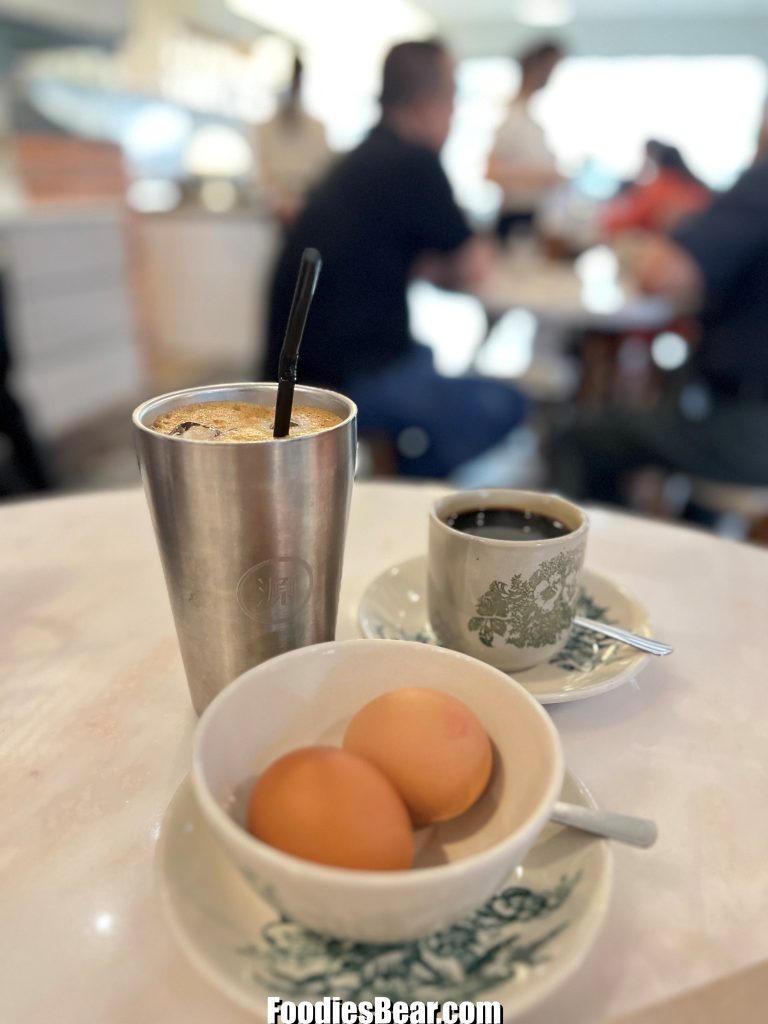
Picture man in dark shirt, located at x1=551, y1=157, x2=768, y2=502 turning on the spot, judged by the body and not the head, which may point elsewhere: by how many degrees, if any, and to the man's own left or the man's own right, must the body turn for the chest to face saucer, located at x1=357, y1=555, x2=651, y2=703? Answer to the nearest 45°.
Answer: approximately 90° to the man's own left

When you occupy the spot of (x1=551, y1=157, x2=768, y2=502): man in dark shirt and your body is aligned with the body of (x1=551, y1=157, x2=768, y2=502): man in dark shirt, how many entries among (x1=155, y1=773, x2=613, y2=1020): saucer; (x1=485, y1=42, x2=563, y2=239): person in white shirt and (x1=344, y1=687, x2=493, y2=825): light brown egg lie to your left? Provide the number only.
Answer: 2

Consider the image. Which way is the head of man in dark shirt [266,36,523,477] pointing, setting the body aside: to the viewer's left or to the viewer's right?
to the viewer's right

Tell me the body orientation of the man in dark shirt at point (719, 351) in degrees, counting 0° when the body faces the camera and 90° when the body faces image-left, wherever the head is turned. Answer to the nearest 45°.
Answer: approximately 90°

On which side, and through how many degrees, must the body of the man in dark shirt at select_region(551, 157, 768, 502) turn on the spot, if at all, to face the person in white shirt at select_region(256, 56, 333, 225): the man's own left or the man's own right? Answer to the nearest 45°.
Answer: approximately 45° to the man's own right

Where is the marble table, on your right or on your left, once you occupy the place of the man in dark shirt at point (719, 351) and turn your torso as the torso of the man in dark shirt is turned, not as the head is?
on your left

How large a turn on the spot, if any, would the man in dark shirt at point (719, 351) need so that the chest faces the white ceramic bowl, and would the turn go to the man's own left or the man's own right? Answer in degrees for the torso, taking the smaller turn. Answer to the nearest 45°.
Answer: approximately 90° to the man's own left

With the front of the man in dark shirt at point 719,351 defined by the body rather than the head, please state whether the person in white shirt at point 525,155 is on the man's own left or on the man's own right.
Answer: on the man's own right

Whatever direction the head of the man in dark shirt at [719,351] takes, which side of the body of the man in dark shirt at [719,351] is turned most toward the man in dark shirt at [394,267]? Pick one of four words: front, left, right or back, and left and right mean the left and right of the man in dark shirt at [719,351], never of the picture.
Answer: front

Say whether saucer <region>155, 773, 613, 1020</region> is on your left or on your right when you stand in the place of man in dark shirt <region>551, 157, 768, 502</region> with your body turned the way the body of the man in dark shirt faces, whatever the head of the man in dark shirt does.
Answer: on your left

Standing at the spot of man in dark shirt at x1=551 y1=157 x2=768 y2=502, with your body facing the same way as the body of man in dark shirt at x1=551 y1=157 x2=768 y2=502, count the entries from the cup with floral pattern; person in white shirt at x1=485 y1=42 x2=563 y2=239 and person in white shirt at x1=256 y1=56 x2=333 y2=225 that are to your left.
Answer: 1

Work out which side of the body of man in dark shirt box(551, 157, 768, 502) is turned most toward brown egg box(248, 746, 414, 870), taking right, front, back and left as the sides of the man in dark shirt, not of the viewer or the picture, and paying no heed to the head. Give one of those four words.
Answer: left

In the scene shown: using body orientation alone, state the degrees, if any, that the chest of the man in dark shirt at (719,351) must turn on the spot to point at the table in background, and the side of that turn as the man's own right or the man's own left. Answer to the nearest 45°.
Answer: approximately 45° to the man's own right
